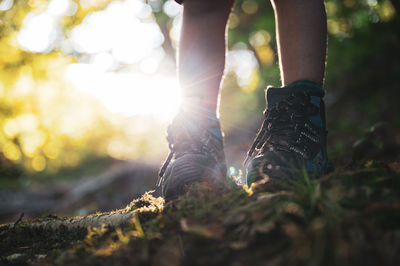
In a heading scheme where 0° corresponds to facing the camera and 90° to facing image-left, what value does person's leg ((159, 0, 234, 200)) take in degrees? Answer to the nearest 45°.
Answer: approximately 45°
